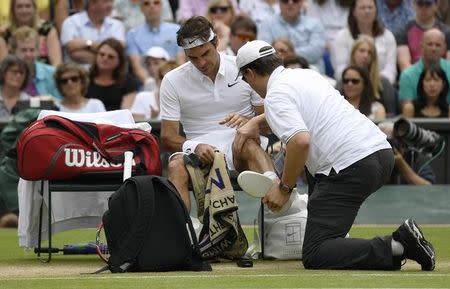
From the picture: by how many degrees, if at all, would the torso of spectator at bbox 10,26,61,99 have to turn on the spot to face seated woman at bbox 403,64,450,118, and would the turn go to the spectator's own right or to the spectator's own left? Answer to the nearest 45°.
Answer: approximately 90° to the spectator's own left

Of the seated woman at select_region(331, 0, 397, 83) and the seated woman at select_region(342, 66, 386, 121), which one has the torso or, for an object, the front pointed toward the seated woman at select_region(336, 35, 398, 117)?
the seated woman at select_region(331, 0, 397, 83)

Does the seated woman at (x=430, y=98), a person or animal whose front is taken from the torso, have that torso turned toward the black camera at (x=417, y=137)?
yes

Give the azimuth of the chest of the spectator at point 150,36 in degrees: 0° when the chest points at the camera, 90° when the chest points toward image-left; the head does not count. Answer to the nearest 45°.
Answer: approximately 0°

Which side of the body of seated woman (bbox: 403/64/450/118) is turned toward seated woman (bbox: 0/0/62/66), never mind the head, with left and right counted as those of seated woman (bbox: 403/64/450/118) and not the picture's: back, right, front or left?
right

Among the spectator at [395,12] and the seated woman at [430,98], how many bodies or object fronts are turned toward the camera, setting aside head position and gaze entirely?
2

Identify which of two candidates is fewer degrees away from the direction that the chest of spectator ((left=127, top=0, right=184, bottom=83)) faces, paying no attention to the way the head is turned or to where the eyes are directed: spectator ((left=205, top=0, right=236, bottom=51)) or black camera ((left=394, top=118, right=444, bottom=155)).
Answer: the black camera

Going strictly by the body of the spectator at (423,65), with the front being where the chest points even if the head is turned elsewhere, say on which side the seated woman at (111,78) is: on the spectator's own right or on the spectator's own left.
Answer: on the spectator's own right

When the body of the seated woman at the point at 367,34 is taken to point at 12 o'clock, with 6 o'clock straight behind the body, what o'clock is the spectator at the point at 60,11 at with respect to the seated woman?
The spectator is roughly at 3 o'clock from the seated woman.
